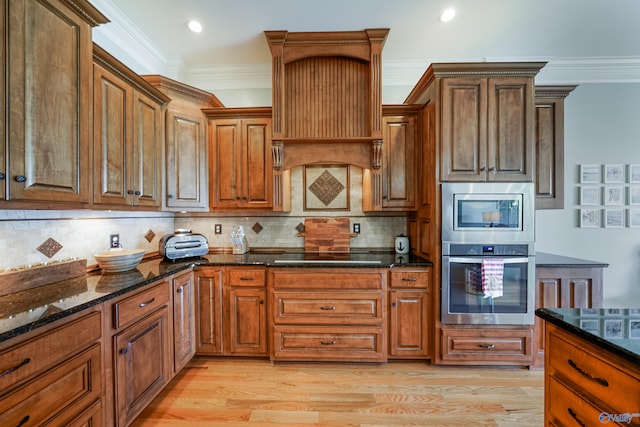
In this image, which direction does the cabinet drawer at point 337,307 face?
toward the camera

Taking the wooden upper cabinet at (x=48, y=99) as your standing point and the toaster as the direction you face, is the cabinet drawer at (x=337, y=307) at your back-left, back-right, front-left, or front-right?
front-right

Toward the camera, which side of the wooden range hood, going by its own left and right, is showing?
front

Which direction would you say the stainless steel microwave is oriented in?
toward the camera

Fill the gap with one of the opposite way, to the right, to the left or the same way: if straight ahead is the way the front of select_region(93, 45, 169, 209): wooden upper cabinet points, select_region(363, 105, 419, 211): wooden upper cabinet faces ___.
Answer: to the right

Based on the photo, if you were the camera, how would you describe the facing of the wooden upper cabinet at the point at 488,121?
facing the viewer

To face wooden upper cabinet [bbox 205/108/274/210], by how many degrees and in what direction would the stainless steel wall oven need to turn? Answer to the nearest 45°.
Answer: approximately 90° to its right

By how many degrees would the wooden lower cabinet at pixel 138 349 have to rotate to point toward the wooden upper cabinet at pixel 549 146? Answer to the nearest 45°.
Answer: approximately 45° to its left

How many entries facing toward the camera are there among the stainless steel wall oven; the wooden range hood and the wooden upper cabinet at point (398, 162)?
3
